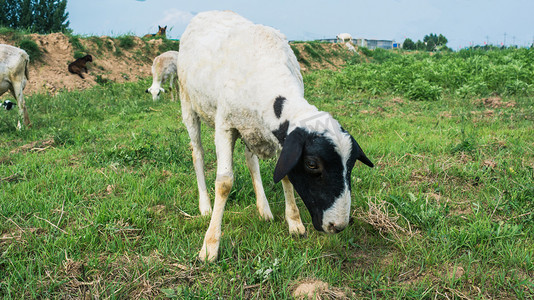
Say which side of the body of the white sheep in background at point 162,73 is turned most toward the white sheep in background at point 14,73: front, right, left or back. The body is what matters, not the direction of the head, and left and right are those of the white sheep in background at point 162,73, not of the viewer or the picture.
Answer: front

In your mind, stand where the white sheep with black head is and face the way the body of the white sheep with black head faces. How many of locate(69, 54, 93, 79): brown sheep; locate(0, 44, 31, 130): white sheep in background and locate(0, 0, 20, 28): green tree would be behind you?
3

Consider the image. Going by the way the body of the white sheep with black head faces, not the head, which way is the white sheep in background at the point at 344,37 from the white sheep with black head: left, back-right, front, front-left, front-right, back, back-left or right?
back-left

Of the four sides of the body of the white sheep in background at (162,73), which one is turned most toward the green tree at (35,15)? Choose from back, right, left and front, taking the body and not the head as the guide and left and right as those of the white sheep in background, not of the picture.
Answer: right

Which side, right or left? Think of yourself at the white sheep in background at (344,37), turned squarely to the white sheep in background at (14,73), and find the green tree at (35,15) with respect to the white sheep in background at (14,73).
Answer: right

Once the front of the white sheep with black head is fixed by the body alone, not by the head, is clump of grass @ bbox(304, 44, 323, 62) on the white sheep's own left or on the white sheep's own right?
on the white sheep's own left

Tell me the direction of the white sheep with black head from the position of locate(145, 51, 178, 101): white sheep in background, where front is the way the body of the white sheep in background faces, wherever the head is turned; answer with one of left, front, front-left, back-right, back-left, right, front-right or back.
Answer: front-left

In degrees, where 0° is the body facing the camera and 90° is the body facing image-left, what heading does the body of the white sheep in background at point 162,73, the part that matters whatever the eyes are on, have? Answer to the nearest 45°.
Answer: approximately 45°

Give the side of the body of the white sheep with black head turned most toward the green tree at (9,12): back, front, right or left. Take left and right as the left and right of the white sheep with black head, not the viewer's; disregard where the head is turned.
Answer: back

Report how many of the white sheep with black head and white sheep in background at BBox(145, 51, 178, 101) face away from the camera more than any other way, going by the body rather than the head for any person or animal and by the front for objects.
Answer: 0

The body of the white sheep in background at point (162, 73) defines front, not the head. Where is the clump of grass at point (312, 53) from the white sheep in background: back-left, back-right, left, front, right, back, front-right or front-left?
back

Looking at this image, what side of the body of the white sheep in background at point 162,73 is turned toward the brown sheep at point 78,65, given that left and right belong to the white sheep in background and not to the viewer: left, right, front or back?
right

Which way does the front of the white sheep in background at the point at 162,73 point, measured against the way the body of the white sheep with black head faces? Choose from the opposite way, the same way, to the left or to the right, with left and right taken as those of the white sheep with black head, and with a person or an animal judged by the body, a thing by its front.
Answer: to the right

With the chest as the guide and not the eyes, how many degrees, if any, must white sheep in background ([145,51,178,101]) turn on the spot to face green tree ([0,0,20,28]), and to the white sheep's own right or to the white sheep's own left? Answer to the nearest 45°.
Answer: approximately 90° to the white sheep's own right

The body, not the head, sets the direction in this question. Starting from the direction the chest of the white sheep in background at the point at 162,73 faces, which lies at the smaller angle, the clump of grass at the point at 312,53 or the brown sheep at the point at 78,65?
the brown sheep
